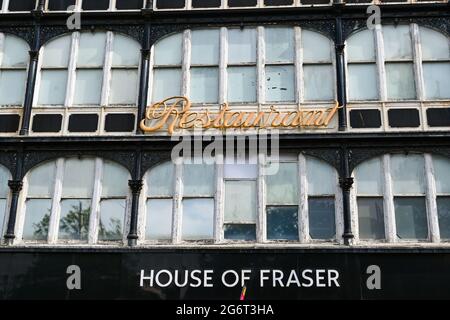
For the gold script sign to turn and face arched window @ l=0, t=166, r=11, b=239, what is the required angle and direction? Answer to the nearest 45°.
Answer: approximately 90° to its right

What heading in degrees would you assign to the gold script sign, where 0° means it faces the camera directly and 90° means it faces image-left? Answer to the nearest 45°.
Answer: approximately 0°

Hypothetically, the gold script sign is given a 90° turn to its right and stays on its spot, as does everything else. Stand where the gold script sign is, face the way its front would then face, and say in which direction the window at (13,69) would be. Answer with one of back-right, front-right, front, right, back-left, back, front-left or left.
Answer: front
